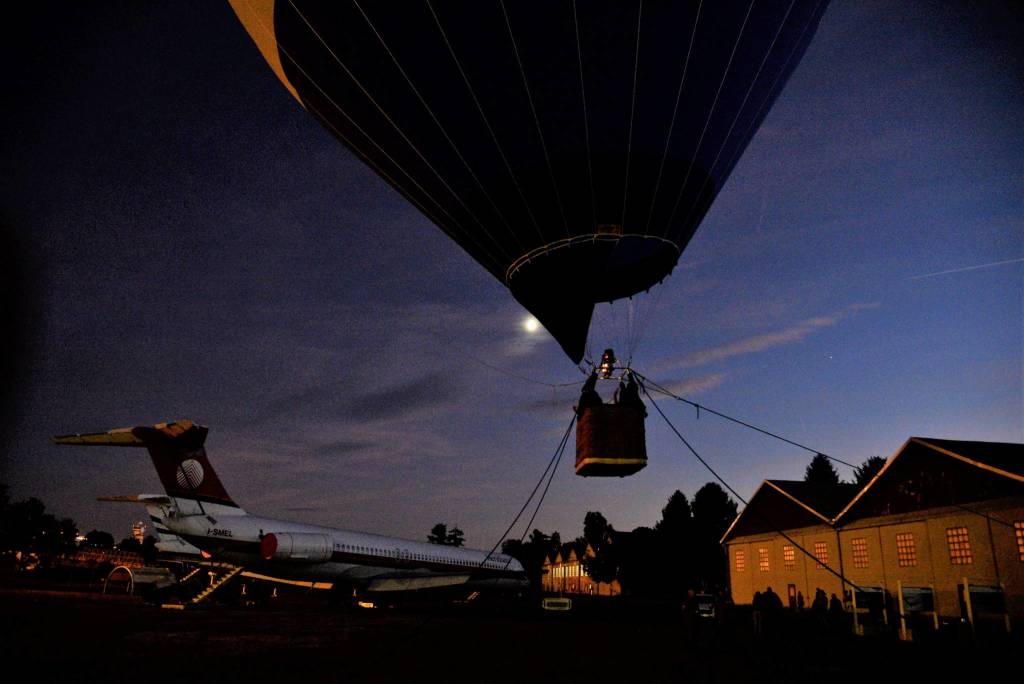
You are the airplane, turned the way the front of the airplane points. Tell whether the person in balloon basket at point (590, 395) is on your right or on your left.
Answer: on your right

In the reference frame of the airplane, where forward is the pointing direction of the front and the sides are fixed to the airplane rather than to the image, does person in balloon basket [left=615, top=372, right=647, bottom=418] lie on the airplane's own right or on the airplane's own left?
on the airplane's own right

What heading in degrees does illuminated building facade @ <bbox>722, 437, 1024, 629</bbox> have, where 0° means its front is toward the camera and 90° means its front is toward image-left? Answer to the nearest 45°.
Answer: approximately 45°

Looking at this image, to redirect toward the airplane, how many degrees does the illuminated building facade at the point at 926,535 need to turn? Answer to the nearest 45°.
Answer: approximately 45° to its right

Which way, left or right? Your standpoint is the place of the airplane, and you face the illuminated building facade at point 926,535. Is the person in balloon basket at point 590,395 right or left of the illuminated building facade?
right

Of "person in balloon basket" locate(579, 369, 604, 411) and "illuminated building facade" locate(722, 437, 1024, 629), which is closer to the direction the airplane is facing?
the illuminated building facade

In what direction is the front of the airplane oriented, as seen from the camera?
facing away from the viewer and to the right of the viewer
